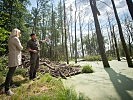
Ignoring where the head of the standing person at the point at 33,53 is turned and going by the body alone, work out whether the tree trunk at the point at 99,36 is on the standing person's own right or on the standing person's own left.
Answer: on the standing person's own left
